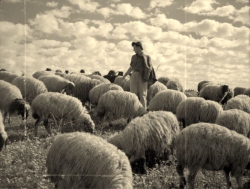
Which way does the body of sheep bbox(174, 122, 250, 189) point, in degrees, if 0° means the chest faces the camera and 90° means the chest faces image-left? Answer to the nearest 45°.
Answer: approximately 270°

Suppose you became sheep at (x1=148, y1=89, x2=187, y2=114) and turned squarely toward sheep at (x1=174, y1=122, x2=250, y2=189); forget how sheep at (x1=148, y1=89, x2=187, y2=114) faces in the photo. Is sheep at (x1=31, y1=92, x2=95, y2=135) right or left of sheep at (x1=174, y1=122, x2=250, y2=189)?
right

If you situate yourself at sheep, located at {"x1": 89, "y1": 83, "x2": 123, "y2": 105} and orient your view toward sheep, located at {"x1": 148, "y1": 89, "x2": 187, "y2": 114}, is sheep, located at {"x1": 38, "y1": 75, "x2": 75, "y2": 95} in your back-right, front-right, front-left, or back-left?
back-left

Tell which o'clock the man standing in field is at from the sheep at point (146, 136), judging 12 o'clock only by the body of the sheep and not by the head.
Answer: The man standing in field is roughly at 3 o'clock from the sheep.
